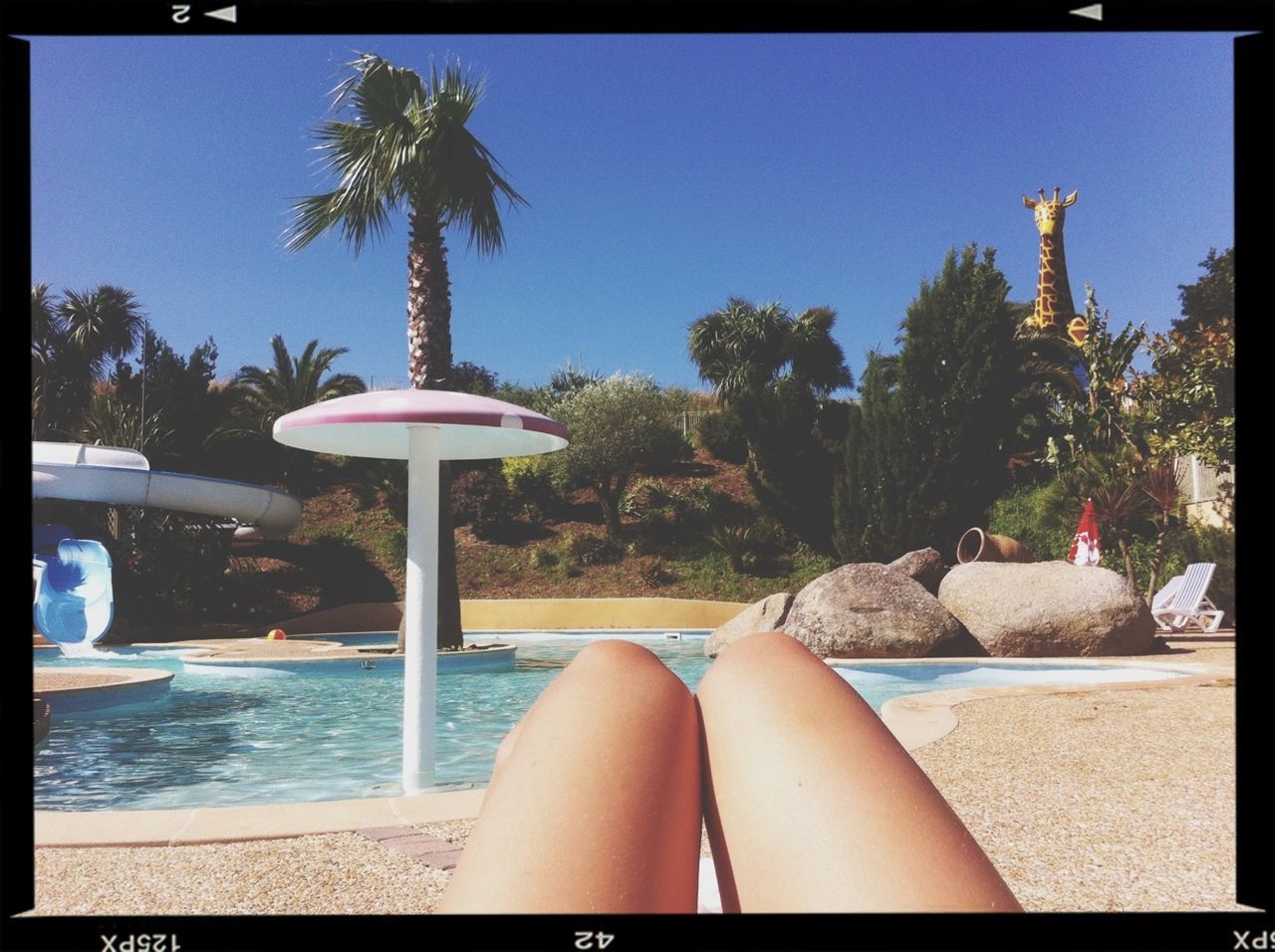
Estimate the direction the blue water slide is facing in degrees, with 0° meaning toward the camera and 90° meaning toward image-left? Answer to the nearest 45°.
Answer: approximately 0°

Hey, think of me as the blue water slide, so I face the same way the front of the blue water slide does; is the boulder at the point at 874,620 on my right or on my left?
on my left

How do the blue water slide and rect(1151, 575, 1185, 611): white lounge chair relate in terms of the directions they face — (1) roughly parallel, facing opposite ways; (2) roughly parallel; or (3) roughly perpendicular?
roughly perpendicular

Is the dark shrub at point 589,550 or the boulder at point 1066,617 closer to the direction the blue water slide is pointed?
the boulder
